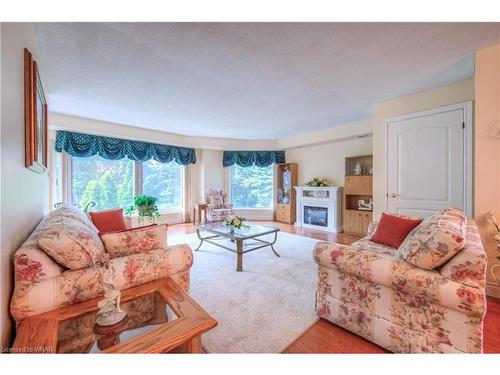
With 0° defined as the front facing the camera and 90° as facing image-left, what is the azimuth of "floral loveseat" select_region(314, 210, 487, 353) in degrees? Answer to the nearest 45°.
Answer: approximately 135°

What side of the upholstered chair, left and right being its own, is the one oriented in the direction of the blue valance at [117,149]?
right

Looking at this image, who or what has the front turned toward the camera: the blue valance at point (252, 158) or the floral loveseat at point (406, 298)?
the blue valance

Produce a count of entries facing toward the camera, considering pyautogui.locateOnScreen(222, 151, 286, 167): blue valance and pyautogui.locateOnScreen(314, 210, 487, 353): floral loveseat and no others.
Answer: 1

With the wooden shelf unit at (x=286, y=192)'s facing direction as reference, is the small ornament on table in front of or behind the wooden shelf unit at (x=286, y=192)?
in front

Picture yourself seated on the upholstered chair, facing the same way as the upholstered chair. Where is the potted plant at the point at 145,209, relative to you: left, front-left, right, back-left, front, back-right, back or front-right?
right

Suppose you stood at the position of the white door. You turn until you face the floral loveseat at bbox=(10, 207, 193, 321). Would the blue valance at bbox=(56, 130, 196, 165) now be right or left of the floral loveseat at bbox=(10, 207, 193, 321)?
right

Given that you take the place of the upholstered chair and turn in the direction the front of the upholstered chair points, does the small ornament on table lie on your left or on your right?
on your right

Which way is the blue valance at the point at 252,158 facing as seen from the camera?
toward the camera

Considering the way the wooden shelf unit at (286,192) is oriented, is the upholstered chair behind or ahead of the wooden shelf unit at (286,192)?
ahead

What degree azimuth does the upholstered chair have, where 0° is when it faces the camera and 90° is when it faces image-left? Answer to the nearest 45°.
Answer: approximately 315°

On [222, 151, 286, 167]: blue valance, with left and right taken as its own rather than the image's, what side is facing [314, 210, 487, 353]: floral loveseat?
front

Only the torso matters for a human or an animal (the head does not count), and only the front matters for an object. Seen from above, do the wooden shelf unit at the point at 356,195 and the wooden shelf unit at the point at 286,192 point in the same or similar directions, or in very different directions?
same or similar directions

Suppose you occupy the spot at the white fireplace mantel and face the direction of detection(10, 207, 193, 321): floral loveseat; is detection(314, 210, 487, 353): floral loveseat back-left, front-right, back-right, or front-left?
front-left

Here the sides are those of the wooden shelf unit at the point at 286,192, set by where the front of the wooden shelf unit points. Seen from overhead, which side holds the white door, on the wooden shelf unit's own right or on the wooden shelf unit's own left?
on the wooden shelf unit's own left

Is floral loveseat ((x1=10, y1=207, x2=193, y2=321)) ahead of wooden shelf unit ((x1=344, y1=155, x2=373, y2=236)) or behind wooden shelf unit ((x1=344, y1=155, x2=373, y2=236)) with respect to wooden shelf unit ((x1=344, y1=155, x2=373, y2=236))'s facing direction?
ahead
